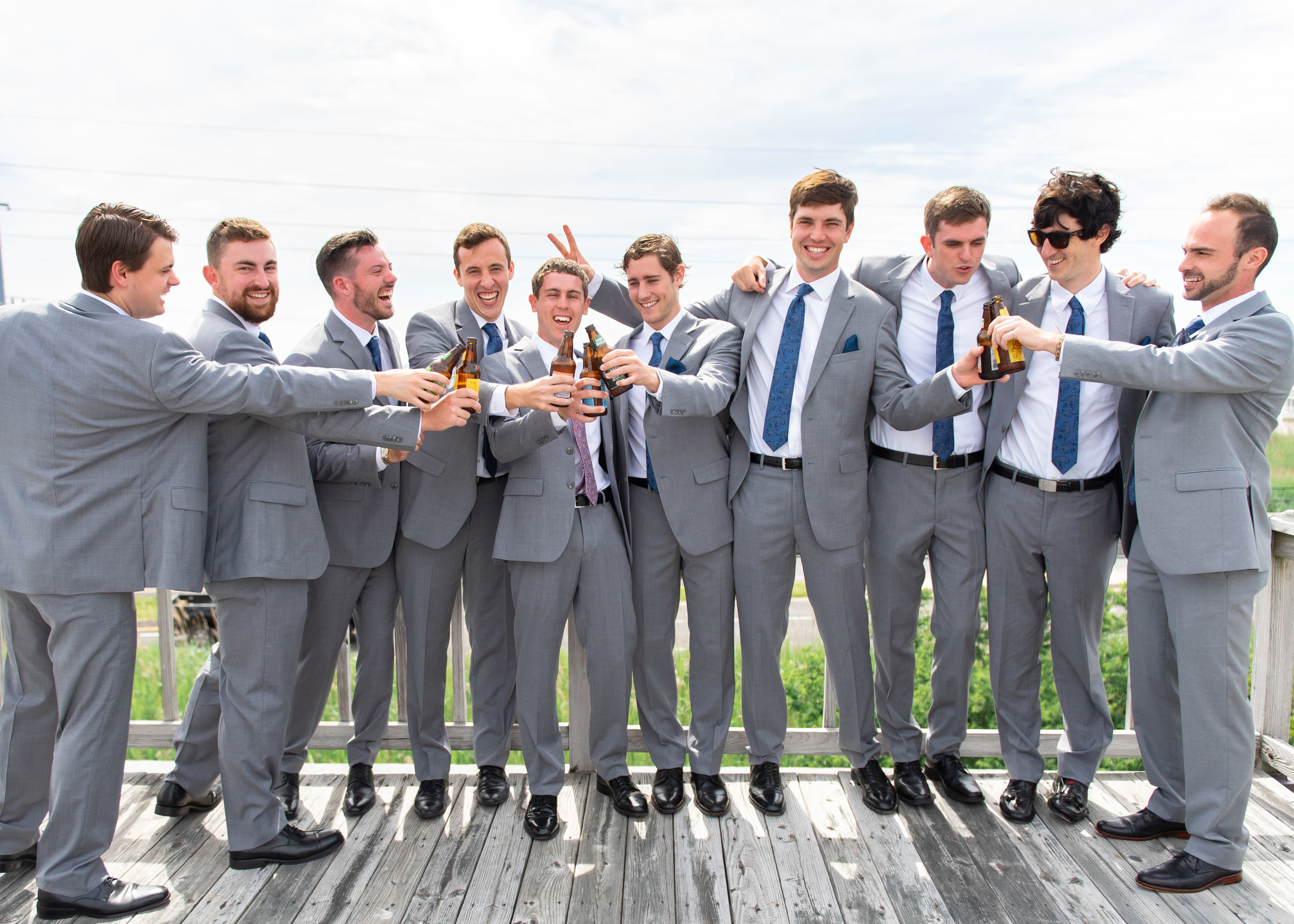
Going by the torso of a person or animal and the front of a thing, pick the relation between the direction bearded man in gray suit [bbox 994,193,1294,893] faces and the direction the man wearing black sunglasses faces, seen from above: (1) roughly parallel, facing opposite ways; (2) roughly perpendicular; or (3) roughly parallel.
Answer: roughly perpendicular

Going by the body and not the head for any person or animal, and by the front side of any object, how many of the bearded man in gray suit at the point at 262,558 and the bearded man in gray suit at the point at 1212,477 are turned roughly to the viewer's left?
1

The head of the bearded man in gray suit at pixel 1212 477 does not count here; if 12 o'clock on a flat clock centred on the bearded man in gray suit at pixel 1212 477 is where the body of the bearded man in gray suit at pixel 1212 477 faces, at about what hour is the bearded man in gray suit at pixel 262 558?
the bearded man in gray suit at pixel 262 558 is roughly at 11 o'clock from the bearded man in gray suit at pixel 1212 477.

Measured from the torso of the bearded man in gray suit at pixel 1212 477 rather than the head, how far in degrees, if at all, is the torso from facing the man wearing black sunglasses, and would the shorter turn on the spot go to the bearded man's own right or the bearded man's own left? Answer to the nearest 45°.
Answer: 0° — they already face them

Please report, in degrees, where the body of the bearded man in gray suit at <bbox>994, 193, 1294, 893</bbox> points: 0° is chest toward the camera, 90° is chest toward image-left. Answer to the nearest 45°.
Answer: approximately 90°

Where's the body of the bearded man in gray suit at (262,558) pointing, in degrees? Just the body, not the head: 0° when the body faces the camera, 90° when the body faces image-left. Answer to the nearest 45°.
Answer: approximately 270°

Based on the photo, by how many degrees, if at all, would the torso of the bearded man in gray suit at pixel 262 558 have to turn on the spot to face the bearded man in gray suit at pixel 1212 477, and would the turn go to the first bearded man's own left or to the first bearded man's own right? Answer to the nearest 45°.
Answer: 0° — they already face them
